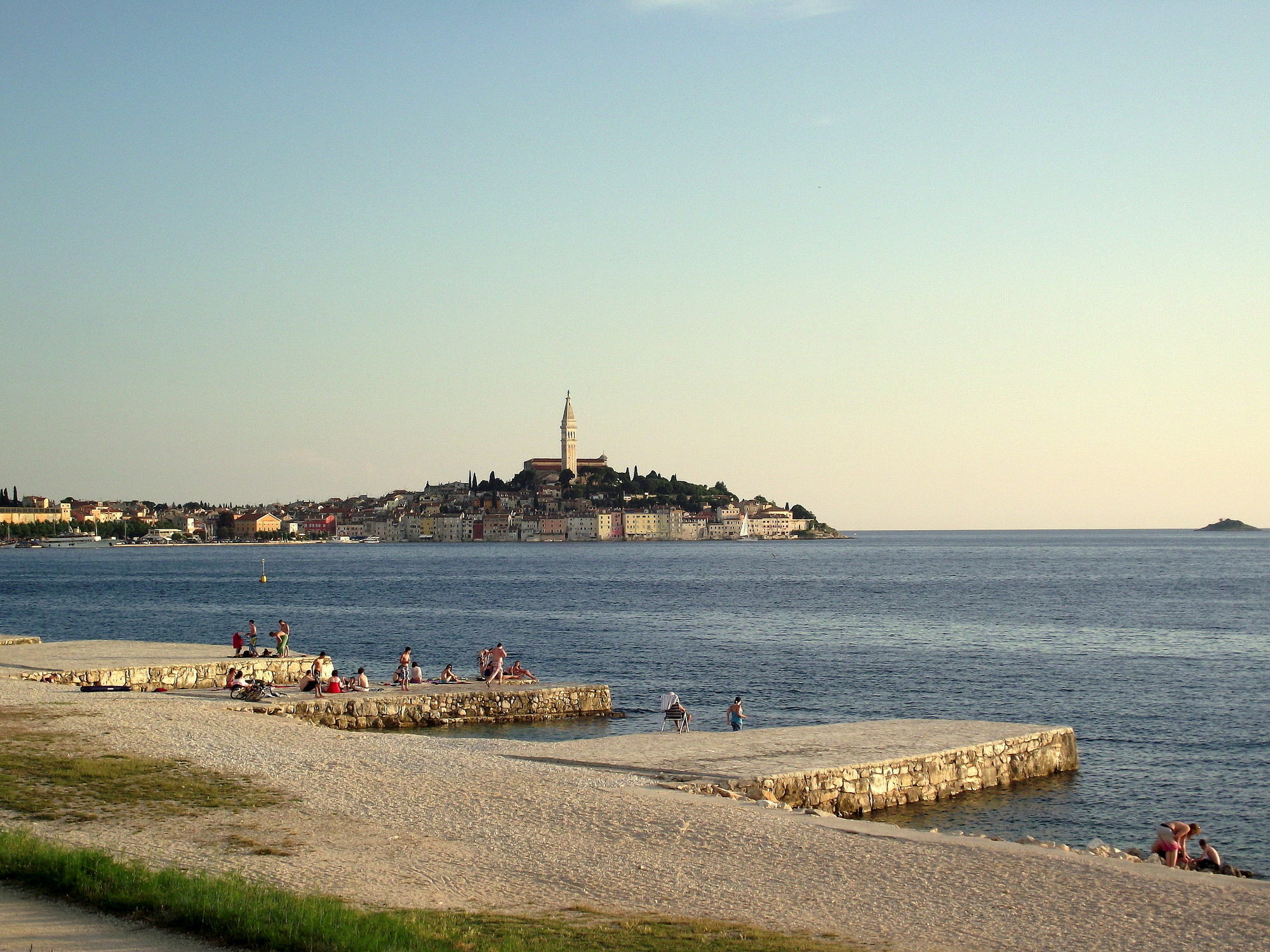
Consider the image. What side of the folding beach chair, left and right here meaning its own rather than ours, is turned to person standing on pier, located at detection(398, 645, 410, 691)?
left

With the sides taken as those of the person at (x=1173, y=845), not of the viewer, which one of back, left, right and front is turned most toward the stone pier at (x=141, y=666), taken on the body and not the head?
back

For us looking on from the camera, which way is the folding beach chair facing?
facing away from the viewer and to the right of the viewer

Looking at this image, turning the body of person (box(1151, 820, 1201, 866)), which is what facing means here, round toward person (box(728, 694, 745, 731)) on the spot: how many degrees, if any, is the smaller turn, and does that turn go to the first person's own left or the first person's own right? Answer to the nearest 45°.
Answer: approximately 135° to the first person's own left

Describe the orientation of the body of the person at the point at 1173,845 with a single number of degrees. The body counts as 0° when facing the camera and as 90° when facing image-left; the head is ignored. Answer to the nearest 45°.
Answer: approximately 270°

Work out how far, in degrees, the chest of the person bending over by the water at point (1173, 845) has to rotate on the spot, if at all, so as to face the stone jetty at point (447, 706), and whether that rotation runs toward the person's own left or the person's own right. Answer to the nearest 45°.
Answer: approximately 135° to the person's own left
